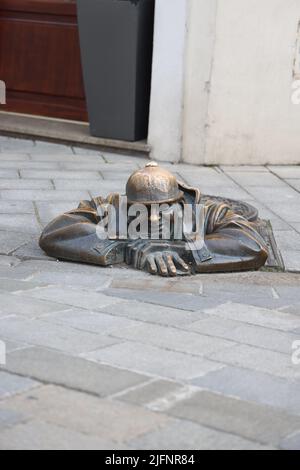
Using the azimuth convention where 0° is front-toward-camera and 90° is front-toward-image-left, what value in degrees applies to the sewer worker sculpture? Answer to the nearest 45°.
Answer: approximately 0°

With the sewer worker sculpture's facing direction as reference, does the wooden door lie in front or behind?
behind
